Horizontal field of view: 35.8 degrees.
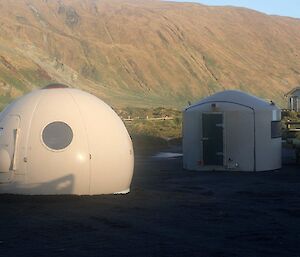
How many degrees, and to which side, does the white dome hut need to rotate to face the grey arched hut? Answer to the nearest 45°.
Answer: approximately 180°

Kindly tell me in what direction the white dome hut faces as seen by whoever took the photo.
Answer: facing the viewer and to the left of the viewer
